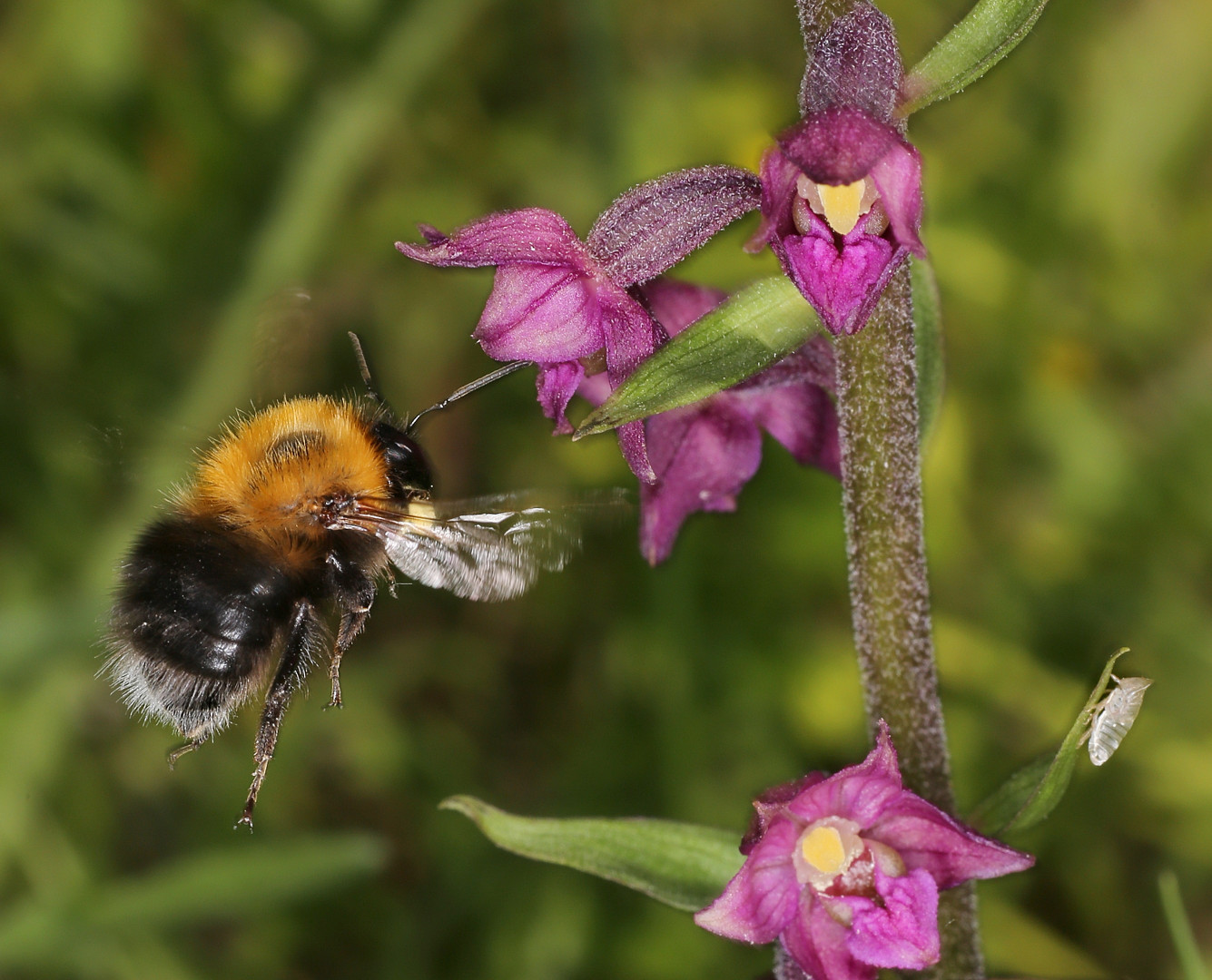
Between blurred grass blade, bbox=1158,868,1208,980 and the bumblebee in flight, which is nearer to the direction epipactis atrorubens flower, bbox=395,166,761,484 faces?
the bumblebee in flight

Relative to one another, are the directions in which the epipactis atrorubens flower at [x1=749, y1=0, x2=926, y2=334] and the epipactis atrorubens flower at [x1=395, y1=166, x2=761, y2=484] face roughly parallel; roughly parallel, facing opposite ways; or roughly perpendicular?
roughly perpendicular

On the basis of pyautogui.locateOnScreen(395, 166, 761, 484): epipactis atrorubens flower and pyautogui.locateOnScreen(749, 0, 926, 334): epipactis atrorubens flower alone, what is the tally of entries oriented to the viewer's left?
1

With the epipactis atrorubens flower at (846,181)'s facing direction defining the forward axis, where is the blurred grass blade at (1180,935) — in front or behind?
behind

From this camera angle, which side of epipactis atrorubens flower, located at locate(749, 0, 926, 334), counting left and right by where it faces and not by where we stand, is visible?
front

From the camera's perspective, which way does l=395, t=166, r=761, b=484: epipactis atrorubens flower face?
to the viewer's left

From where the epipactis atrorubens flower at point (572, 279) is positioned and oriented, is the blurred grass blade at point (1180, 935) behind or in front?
behind

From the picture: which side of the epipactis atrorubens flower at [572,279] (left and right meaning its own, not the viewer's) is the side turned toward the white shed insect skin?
back

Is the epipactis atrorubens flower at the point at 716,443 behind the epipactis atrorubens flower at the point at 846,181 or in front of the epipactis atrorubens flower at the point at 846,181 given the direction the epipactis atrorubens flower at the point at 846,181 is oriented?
behind

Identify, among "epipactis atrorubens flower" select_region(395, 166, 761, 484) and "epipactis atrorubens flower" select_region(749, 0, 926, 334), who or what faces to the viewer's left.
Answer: "epipactis atrorubens flower" select_region(395, 166, 761, 484)
